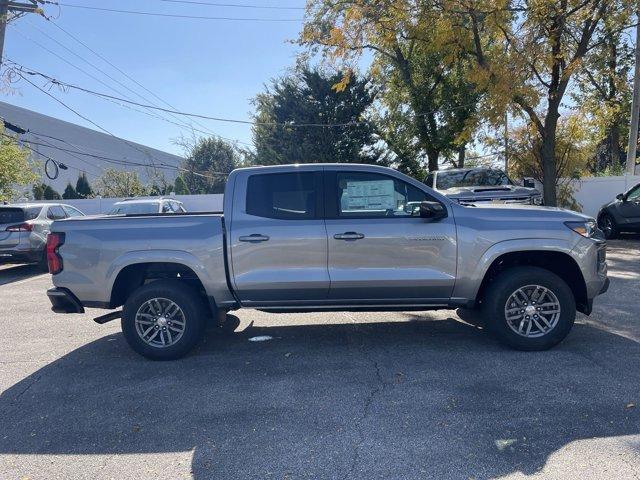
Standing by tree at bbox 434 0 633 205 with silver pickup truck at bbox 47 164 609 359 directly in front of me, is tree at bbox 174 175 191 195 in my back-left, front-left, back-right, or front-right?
back-right

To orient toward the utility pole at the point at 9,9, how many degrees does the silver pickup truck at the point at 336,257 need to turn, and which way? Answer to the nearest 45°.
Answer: approximately 135° to its left

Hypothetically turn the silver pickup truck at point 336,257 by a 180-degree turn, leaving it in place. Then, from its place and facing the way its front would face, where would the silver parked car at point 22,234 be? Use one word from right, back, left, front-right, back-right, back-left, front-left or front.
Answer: front-right

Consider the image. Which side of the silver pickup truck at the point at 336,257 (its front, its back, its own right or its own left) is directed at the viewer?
right

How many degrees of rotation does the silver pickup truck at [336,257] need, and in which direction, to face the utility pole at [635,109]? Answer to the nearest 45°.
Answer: approximately 45° to its left

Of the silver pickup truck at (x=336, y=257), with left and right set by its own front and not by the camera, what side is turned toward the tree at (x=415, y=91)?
left

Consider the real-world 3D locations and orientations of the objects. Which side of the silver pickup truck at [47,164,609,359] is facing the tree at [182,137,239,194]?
left

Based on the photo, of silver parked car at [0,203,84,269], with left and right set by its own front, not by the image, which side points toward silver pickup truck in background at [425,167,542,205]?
right

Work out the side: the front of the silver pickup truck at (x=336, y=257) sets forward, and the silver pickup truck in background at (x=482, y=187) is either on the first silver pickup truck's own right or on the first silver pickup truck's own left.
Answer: on the first silver pickup truck's own left

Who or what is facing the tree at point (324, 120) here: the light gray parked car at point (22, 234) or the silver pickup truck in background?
the light gray parked car

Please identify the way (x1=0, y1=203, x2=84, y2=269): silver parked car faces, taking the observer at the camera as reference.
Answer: facing away from the viewer and to the right of the viewer
